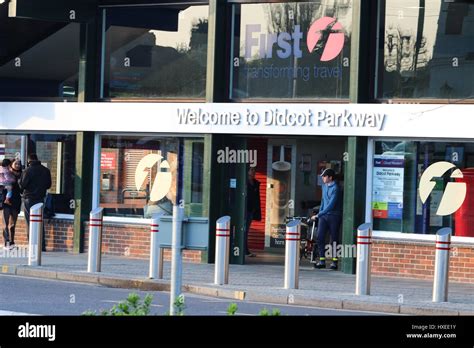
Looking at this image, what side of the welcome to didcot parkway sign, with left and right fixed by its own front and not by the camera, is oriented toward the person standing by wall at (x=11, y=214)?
right

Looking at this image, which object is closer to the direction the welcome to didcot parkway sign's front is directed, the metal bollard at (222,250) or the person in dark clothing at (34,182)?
the metal bollard

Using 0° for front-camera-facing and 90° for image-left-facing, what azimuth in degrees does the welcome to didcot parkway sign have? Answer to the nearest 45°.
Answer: approximately 0°

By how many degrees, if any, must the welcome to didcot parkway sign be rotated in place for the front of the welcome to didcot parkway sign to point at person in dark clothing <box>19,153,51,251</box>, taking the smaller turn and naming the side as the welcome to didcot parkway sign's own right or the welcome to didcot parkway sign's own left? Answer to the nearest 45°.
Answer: approximately 90° to the welcome to didcot parkway sign's own right

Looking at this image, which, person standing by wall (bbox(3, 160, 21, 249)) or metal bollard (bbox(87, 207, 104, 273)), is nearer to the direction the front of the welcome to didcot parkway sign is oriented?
the metal bollard

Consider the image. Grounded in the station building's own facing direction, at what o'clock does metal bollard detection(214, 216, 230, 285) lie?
The metal bollard is roughly at 12 o'clock from the station building.

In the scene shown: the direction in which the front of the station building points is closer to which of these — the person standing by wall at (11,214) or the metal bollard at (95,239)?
the metal bollard

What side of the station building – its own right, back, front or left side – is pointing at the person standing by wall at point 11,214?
right
